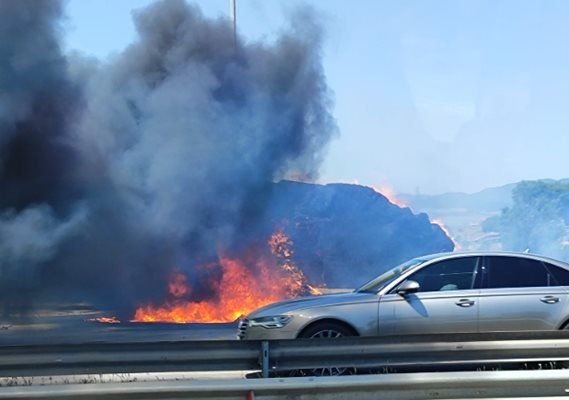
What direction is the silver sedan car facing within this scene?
to the viewer's left

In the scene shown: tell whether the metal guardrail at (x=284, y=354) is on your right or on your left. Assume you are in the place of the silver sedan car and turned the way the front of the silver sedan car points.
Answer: on your left

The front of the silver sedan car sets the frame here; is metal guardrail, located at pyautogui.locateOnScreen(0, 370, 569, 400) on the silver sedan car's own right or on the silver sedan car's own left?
on the silver sedan car's own left
